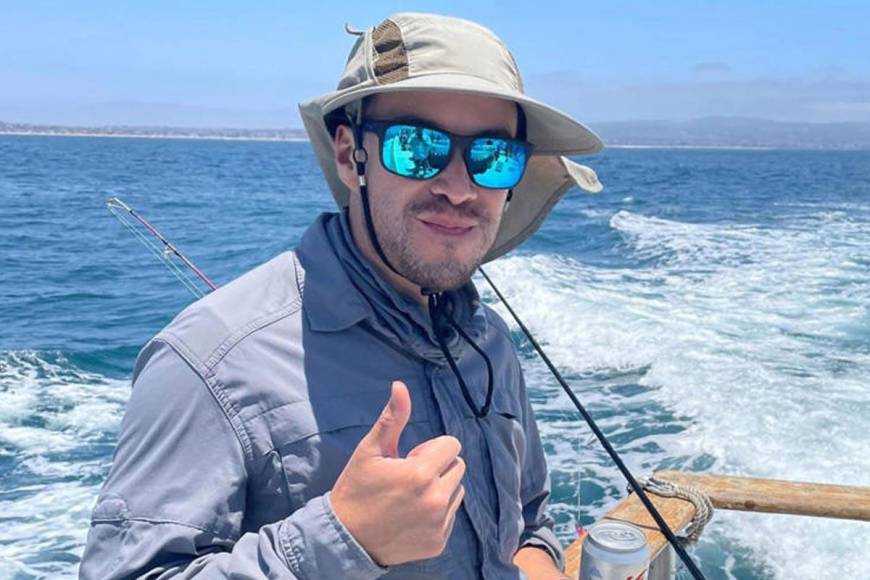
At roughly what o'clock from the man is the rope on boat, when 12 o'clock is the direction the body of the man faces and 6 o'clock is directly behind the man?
The rope on boat is roughly at 9 o'clock from the man.

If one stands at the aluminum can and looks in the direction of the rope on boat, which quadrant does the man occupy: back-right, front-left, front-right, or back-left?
back-left

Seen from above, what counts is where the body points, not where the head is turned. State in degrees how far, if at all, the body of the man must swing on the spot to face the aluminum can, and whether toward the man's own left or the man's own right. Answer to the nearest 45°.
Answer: approximately 90° to the man's own left

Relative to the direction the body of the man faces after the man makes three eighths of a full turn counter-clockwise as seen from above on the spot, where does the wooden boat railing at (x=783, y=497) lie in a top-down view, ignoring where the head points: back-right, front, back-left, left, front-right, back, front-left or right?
front-right

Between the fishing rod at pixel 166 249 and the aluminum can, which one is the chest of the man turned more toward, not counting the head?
the aluminum can

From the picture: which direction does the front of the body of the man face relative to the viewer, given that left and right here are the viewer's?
facing the viewer and to the right of the viewer

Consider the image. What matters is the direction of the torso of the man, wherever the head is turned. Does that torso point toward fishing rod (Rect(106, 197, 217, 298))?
no
